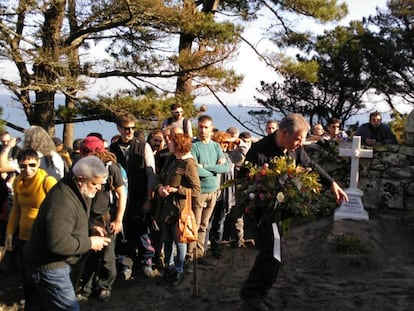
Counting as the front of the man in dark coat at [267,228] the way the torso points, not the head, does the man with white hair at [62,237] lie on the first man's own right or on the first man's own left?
on the first man's own right

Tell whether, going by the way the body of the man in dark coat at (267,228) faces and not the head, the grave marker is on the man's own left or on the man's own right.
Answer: on the man's own left

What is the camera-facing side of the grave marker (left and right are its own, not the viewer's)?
front

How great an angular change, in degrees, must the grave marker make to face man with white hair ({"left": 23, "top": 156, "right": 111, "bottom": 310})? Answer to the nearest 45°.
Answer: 0° — it already faces them

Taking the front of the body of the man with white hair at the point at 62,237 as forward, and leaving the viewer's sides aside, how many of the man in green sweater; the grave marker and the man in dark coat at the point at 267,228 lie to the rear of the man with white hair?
0

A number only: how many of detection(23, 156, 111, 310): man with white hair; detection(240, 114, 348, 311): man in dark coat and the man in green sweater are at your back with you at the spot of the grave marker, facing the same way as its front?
0

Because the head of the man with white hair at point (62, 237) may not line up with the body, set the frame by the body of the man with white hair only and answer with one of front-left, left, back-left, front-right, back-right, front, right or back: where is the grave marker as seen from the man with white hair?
front-left

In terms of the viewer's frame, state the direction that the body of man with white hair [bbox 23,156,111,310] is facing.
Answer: to the viewer's right

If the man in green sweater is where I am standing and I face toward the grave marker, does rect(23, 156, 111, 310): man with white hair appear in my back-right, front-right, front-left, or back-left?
back-right

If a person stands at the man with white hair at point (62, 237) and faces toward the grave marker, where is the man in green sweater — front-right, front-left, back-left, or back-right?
front-left

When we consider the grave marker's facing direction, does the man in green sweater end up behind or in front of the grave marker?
in front

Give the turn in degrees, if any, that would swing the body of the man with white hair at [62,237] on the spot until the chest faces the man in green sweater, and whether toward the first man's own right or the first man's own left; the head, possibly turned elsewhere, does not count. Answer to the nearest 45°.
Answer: approximately 45° to the first man's own left

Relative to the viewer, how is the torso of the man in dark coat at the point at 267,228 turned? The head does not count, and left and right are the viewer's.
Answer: facing the viewer and to the right of the viewer

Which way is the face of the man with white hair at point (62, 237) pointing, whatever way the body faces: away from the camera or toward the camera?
toward the camera

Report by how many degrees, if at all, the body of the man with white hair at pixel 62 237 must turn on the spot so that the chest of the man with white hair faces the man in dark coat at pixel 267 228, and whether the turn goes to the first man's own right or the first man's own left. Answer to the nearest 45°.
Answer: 0° — they already face them
